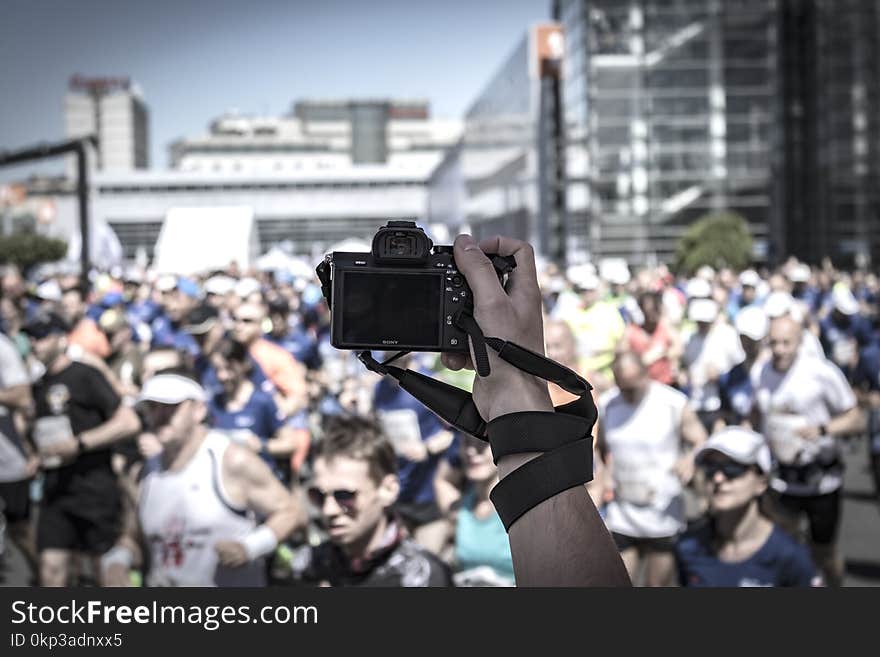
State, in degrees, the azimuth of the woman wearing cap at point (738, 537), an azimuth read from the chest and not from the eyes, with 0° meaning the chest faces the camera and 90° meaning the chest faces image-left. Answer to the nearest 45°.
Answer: approximately 45°

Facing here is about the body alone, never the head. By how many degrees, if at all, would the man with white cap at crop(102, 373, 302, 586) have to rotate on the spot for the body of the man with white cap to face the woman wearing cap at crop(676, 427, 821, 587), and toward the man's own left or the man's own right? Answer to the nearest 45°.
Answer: approximately 135° to the man's own left

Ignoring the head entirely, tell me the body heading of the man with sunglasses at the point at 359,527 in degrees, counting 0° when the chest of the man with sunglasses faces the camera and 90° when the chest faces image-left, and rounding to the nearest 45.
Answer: approximately 45°

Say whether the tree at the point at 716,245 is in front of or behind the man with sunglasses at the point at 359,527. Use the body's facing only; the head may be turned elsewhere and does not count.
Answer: behind

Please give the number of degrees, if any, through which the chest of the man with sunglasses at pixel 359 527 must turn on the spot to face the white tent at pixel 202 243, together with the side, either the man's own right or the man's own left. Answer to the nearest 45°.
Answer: approximately 135° to the man's own right
